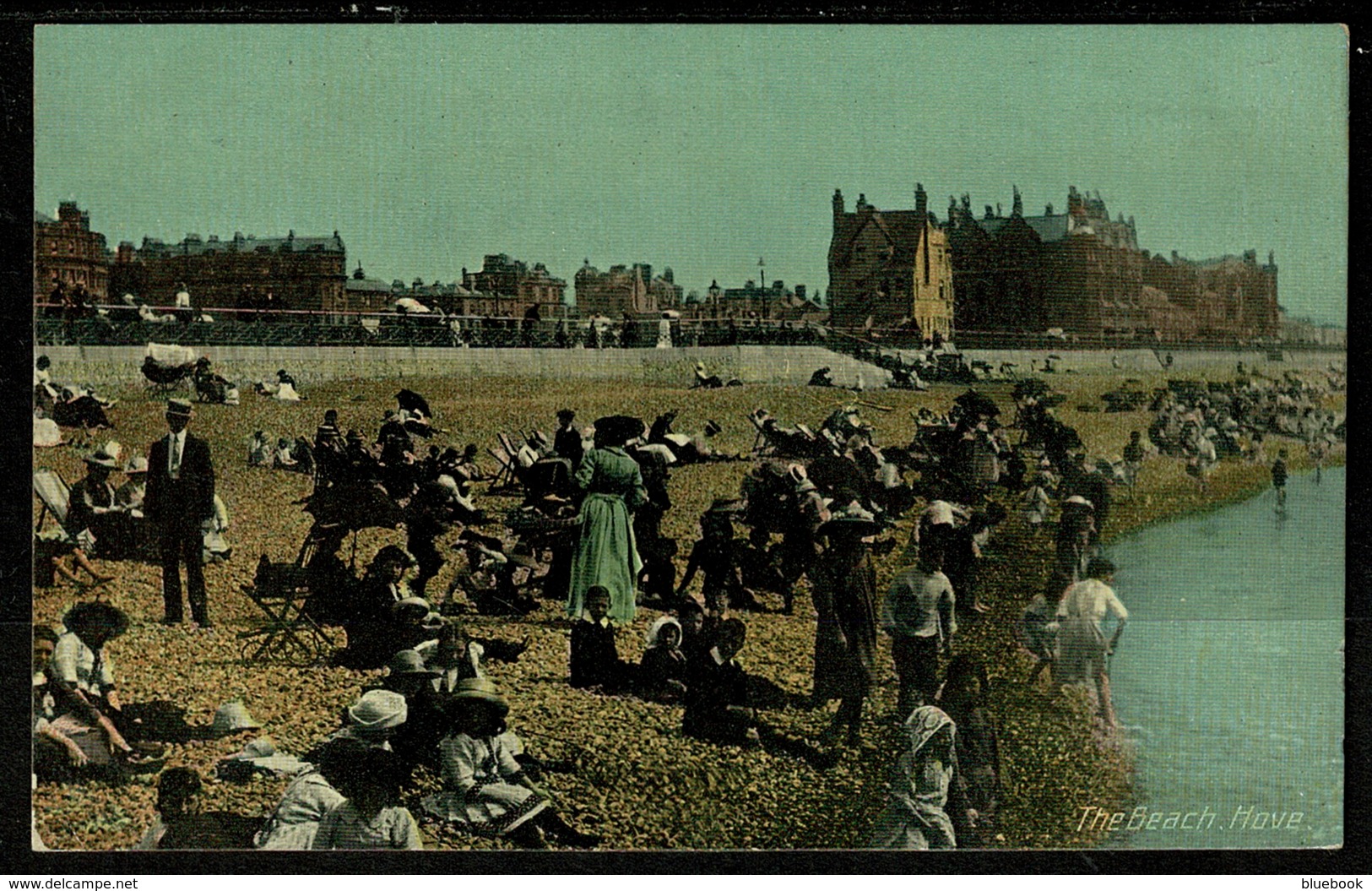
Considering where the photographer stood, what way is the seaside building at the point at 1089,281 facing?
facing the viewer and to the right of the viewer

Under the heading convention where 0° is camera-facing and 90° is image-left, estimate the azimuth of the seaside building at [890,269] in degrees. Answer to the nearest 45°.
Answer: approximately 315°

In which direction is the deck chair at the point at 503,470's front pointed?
to the viewer's right

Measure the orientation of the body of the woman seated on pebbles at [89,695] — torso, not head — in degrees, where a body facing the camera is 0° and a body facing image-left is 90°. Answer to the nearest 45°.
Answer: approximately 315°

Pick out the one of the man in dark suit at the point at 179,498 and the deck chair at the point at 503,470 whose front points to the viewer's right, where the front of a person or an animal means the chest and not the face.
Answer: the deck chair

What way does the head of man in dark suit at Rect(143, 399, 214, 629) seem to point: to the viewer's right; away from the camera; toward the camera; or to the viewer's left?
toward the camera

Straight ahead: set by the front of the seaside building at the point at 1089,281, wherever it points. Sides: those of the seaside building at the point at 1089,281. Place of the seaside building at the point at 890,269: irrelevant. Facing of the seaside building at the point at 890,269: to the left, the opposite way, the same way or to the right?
the same way

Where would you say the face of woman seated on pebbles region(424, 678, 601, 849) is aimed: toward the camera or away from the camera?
toward the camera

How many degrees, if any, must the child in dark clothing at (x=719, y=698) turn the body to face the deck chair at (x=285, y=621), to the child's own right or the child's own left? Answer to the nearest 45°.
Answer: approximately 135° to the child's own right
